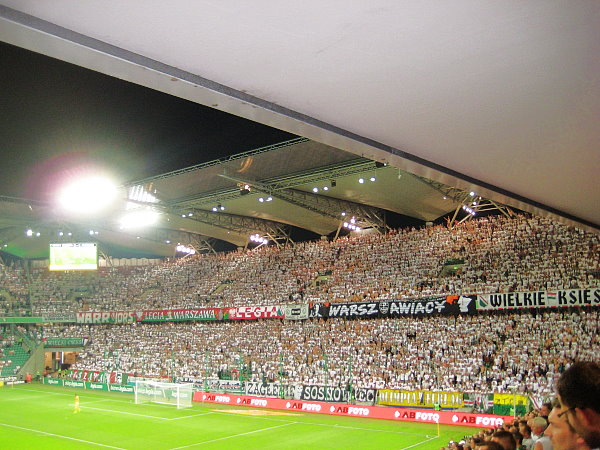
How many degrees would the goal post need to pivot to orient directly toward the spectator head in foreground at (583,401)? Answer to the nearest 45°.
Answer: approximately 45° to its left

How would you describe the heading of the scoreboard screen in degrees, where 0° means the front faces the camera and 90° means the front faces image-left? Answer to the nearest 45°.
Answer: approximately 0°

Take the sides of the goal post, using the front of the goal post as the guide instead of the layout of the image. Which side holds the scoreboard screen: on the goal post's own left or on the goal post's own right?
on the goal post's own right

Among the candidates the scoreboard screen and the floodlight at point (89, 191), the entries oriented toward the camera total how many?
2

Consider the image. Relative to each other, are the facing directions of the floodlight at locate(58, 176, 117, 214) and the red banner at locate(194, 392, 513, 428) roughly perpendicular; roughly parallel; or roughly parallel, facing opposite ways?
roughly perpendicular

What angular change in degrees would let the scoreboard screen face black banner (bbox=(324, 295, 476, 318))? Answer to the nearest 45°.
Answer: approximately 45° to its left

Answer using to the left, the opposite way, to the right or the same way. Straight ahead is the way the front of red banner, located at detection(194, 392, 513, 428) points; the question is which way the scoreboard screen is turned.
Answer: to the left

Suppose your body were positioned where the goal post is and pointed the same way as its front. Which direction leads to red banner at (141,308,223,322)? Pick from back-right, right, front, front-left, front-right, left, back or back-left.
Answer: back-right

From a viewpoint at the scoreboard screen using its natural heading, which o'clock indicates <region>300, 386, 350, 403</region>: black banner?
The black banner is roughly at 11 o'clock from the scoreboard screen.

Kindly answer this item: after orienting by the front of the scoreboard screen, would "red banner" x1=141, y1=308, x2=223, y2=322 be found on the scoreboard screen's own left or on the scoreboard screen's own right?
on the scoreboard screen's own left

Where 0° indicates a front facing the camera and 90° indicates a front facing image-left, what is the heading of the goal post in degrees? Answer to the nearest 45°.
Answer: approximately 45°

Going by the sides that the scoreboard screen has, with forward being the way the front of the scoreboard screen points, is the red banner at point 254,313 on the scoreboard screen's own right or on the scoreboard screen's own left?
on the scoreboard screen's own left
